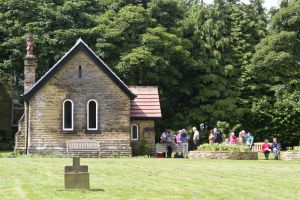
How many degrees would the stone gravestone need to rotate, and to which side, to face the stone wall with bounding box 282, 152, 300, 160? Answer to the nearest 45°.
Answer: approximately 135° to its left

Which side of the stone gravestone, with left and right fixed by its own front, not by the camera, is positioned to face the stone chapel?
back

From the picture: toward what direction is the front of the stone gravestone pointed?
toward the camera

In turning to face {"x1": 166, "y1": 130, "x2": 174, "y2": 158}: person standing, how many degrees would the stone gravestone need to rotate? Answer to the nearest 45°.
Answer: approximately 180°

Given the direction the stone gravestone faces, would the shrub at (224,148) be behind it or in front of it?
behind

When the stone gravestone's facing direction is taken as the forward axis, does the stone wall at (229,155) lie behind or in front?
behind
